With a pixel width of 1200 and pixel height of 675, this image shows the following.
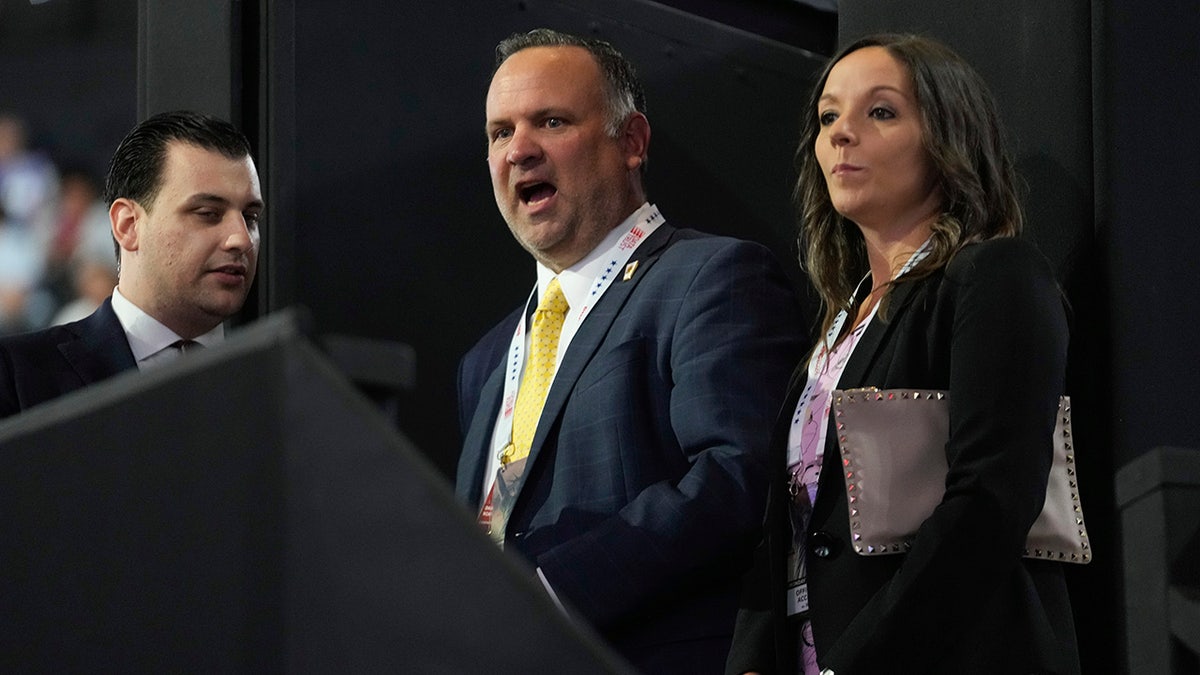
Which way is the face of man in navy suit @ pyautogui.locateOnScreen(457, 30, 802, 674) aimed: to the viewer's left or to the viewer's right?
to the viewer's left

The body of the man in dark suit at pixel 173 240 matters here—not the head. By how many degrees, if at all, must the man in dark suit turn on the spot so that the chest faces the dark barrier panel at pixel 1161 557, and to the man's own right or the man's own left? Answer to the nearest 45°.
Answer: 0° — they already face it

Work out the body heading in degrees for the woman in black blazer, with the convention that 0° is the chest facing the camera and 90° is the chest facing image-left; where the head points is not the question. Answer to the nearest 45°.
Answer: approximately 45°

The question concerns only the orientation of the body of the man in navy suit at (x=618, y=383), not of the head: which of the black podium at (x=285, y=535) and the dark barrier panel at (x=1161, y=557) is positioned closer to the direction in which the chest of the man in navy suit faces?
the black podium

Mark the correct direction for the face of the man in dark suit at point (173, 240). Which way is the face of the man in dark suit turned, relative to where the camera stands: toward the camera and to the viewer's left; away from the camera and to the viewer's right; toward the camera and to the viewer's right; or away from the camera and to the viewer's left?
toward the camera and to the viewer's right

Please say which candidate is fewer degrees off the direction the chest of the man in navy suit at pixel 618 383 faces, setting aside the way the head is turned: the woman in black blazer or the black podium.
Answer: the black podium
